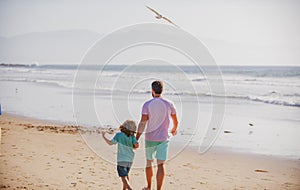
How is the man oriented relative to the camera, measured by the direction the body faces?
away from the camera

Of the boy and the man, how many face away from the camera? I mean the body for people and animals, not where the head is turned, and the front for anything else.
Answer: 2

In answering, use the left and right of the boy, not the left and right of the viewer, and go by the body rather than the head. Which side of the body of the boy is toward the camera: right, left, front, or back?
back
